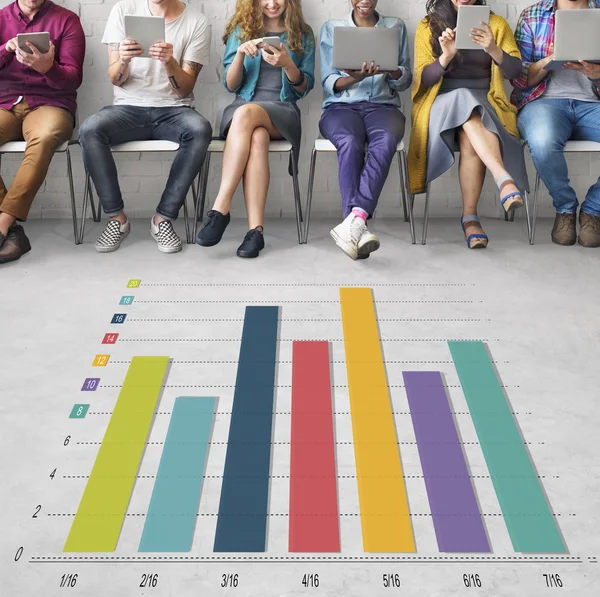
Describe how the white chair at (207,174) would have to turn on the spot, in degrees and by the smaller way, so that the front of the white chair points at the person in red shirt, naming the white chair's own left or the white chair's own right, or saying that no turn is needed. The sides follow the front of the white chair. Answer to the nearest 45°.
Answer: approximately 90° to the white chair's own right

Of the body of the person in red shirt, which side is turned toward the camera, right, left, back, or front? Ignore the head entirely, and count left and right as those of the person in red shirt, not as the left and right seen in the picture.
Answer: front

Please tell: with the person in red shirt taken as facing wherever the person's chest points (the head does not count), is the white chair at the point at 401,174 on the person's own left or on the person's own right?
on the person's own left

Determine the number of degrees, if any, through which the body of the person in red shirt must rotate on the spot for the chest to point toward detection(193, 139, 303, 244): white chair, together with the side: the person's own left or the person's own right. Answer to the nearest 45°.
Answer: approximately 45° to the person's own left

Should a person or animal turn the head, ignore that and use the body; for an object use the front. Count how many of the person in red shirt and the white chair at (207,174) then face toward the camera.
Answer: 2

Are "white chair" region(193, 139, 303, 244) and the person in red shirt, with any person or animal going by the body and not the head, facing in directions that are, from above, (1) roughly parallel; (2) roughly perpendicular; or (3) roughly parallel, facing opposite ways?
roughly parallel

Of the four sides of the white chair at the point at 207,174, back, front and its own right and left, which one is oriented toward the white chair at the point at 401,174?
left

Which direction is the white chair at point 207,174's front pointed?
toward the camera
